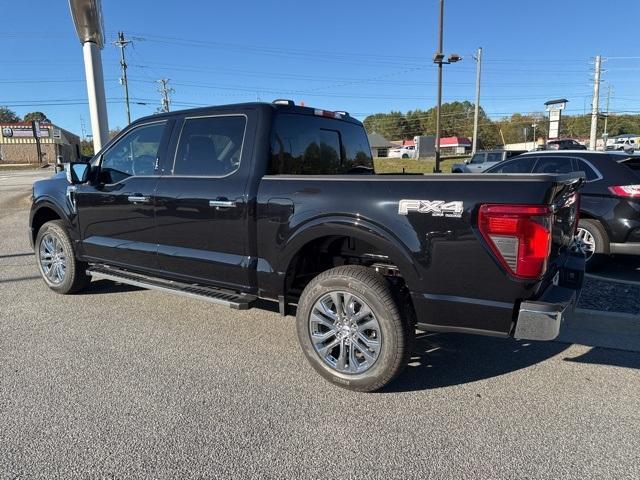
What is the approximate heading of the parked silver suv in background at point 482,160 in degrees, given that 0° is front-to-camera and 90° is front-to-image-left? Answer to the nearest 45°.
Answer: approximately 90°

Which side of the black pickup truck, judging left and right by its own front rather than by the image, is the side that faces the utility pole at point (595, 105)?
right

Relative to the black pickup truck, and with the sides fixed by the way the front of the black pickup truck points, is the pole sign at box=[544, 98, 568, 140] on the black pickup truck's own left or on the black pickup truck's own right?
on the black pickup truck's own right

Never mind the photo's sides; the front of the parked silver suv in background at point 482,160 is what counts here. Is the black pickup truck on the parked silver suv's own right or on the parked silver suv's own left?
on the parked silver suv's own left

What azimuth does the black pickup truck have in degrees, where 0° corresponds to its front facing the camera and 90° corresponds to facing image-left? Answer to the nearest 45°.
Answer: approximately 135°

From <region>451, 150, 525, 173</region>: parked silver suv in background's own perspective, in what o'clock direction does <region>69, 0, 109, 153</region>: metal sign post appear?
The metal sign post is roughly at 10 o'clock from the parked silver suv in background.

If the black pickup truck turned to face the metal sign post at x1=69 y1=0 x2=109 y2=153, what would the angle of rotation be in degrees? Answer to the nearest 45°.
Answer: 0° — it already faces it
